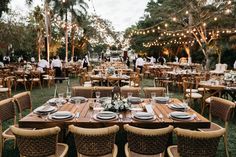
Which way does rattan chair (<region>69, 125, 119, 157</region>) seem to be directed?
away from the camera

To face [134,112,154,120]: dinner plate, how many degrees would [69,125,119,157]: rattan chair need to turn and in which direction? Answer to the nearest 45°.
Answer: approximately 45° to its right

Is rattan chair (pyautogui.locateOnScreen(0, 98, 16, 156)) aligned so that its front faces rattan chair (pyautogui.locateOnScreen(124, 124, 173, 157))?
yes

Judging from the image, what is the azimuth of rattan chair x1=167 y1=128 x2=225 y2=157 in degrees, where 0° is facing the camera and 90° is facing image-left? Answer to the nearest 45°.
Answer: approximately 135°

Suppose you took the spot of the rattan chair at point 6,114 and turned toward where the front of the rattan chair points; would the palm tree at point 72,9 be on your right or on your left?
on your left

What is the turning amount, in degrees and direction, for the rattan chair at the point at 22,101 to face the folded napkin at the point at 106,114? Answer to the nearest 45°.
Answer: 0° — it already faces it

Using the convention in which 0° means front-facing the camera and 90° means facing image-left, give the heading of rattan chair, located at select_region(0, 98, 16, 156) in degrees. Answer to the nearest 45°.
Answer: approximately 315°

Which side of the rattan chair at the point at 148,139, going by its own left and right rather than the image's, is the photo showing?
back

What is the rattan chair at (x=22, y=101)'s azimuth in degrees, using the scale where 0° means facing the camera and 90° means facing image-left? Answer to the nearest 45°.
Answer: approximately 315°

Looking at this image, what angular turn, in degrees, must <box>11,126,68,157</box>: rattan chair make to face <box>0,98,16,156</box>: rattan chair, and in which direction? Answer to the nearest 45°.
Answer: approximately 45° to its left

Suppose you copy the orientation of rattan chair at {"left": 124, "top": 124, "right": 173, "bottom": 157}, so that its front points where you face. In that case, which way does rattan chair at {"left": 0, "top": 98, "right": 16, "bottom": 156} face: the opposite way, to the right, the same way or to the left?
to the right
